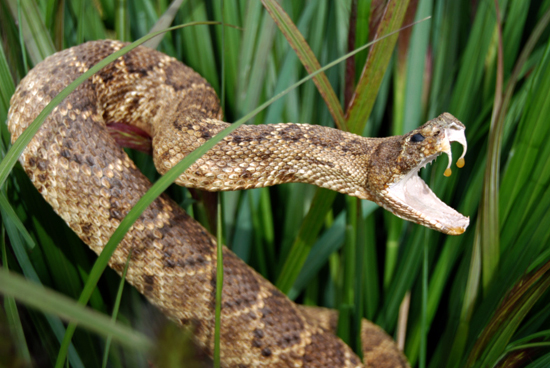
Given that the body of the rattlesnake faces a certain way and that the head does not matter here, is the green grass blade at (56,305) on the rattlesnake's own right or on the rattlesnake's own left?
on the rattlesnake's own right

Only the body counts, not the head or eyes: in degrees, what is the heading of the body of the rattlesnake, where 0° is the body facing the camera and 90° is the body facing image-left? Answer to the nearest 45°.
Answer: approximately 270°
